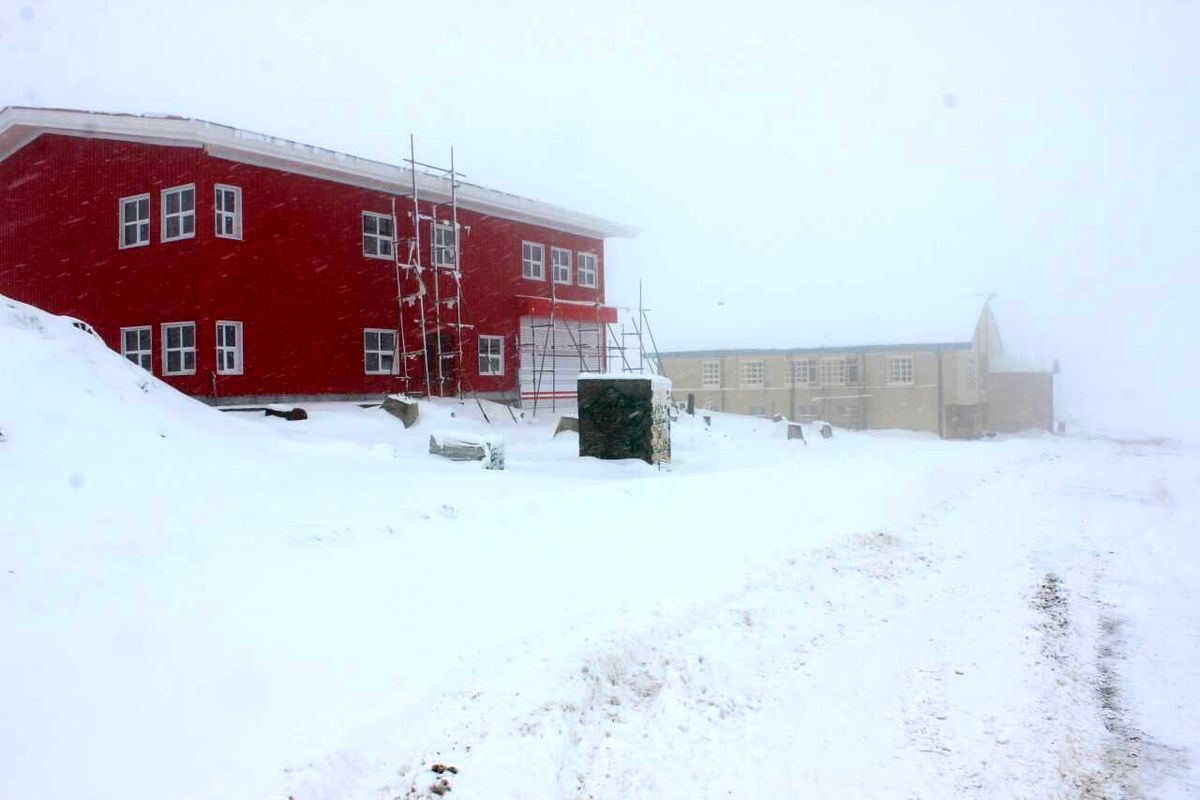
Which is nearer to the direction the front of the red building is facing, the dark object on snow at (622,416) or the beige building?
the dark object on snow

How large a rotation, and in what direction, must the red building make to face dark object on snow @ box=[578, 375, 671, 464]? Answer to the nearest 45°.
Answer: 0° — it already faces it

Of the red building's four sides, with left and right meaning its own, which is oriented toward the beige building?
left

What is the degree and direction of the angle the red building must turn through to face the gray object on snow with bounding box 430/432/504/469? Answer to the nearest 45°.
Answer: approximately 45° to its right

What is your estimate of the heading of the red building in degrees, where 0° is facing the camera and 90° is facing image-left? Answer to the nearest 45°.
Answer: approximately 315°

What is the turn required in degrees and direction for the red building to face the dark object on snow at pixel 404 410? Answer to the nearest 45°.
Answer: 0° — it already faces it

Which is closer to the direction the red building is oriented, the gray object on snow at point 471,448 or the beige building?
the gray object on snow
